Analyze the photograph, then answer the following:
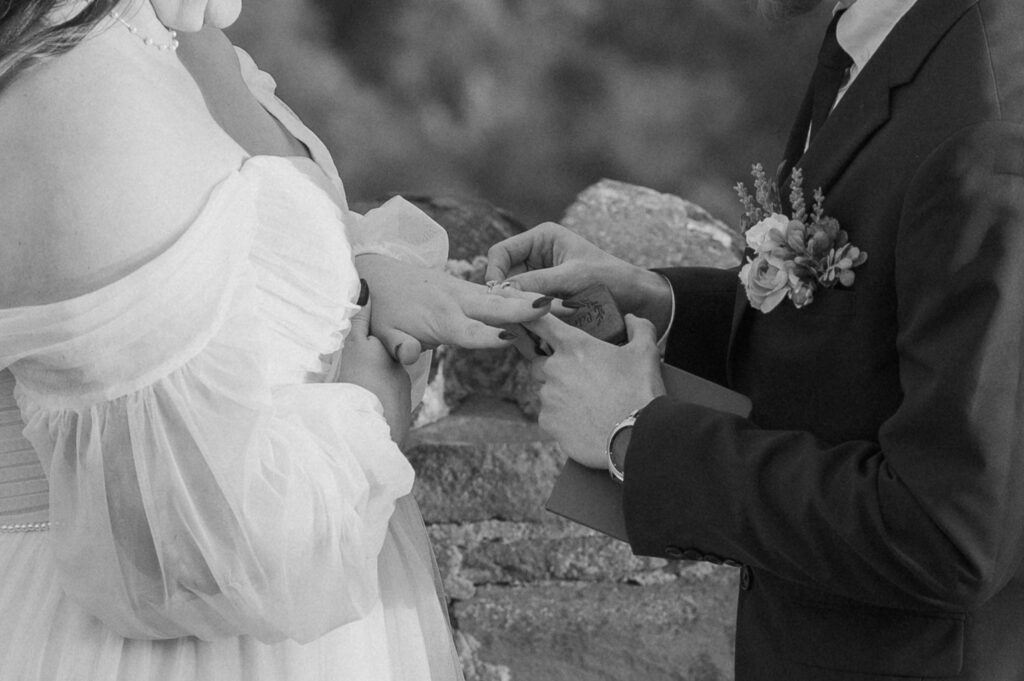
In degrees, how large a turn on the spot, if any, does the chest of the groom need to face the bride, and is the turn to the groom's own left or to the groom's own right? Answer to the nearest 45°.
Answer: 0° — they already face them

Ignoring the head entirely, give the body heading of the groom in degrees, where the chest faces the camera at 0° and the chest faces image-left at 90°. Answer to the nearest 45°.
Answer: approximately 90°
